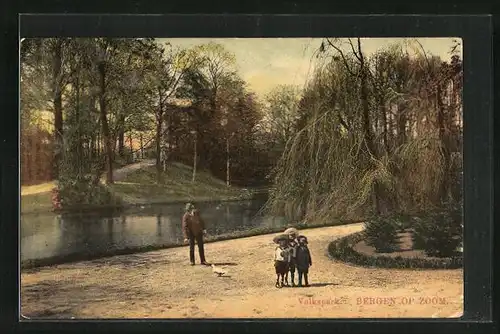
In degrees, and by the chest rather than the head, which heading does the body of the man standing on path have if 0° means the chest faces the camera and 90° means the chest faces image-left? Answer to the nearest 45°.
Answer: approximately 0°

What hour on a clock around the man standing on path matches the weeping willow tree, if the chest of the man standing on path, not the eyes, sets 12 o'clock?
The weeping willow tree is roughly at 7 o'clock from the man standing on path.

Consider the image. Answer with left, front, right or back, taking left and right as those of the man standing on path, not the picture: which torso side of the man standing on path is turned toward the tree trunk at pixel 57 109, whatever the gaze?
back

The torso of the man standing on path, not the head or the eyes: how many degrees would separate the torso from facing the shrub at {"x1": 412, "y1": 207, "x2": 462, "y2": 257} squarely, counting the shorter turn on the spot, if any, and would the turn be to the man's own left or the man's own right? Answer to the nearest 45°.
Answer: approximately 90° to the man's own left

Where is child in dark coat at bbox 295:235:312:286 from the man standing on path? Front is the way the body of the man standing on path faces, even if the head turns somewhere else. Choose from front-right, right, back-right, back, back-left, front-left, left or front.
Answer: left

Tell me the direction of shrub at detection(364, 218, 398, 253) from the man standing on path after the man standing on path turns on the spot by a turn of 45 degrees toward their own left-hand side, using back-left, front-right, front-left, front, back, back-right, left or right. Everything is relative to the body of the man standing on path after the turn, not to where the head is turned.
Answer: front-left

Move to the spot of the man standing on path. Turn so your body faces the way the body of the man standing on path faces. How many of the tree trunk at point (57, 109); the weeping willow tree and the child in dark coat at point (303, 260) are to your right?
1
